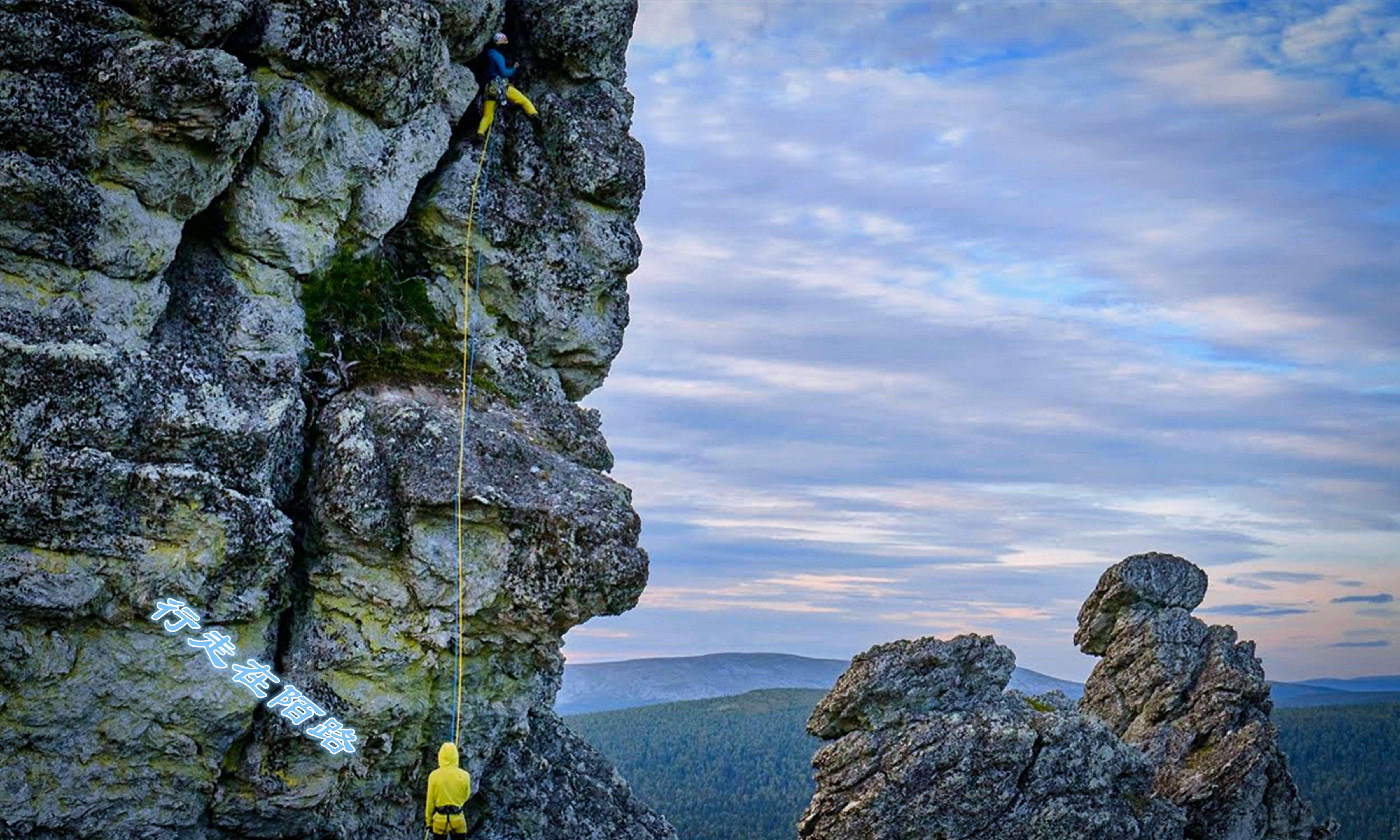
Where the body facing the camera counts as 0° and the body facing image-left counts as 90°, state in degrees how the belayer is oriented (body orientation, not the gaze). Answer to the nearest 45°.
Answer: approximately 180°

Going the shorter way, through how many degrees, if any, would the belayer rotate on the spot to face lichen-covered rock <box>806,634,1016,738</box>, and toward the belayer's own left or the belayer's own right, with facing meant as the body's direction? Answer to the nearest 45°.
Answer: approximately 45° to the belayer's own right

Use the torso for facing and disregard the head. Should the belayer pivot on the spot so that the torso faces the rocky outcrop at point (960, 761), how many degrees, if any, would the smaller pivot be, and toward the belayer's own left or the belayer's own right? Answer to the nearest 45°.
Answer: approximately 45° to the belayer's own right
